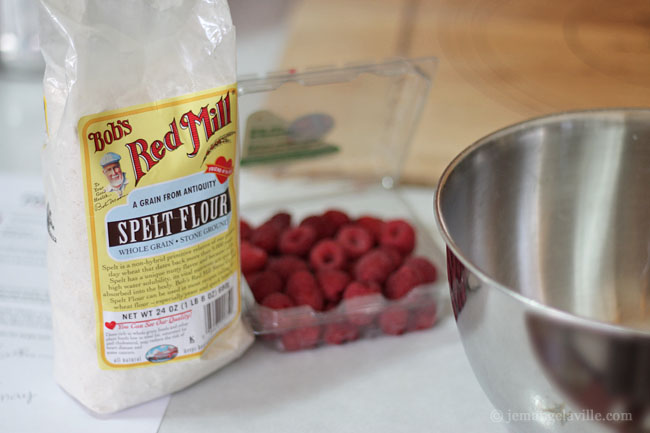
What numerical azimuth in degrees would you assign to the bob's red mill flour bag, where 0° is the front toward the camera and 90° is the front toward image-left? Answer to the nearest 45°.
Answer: approximately 315°

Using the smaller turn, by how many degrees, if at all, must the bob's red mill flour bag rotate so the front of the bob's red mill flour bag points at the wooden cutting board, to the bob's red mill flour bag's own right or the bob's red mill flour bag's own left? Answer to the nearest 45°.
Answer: approximately 90° to the bob's red mill flour bag's own left
